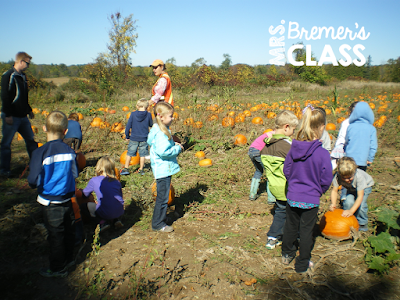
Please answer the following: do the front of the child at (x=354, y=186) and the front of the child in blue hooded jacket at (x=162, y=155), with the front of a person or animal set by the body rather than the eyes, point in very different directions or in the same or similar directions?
very different directions

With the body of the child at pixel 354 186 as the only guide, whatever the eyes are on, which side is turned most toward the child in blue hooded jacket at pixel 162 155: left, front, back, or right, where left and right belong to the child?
front

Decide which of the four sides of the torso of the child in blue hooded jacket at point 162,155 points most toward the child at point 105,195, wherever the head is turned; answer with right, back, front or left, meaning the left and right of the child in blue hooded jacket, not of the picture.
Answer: back

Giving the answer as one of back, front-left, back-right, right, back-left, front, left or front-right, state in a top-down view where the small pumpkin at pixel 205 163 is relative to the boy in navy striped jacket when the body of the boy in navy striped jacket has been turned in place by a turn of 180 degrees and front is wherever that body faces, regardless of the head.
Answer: left

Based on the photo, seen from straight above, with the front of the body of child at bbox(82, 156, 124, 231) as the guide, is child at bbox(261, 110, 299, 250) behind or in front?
behind

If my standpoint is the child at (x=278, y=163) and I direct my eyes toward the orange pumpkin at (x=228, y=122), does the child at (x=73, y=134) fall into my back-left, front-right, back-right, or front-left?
front-left

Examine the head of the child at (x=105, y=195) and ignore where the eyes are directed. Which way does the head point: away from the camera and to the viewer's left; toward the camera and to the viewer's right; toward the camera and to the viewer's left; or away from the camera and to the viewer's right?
away from the camera and to the viewer's left

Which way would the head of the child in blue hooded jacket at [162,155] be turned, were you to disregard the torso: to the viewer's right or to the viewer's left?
to the viewer's right

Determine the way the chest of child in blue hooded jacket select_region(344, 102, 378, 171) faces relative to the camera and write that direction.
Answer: away from the camera
